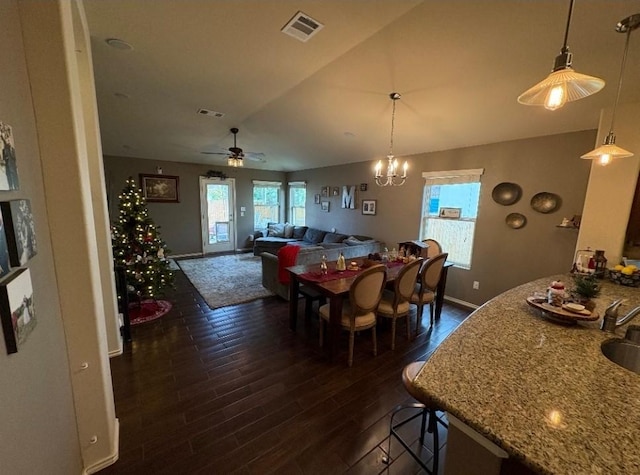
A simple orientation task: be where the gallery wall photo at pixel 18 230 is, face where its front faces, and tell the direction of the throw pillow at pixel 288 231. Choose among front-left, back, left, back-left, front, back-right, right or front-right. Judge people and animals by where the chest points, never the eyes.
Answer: left

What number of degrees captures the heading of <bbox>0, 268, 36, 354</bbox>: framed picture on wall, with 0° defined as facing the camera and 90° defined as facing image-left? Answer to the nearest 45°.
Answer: approximately 315°

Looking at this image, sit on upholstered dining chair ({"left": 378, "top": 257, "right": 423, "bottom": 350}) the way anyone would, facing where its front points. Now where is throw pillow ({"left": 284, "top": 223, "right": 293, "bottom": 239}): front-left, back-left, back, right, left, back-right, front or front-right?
front

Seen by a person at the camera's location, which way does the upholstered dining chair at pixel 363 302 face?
facing away from the viewer and to the left of the viewer

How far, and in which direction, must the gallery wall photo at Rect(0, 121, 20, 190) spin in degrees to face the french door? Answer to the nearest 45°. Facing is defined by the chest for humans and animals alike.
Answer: approximately 90° to its left

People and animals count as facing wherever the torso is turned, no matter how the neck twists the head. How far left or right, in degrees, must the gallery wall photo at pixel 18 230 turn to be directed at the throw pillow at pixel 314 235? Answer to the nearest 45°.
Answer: approximately 90° to its left

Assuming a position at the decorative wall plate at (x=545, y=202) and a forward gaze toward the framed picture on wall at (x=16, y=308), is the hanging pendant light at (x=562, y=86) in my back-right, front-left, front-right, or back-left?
front-left

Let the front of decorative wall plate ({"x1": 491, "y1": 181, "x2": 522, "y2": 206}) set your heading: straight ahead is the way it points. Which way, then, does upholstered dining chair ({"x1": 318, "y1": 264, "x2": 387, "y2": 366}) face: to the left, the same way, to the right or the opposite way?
to the right

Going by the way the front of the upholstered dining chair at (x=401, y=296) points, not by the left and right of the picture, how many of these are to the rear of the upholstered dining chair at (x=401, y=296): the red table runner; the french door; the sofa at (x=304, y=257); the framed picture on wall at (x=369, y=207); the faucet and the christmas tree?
1

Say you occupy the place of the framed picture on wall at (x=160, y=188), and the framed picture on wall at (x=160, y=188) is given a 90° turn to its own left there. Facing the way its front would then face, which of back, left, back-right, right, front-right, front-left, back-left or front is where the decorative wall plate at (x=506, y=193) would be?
front-right

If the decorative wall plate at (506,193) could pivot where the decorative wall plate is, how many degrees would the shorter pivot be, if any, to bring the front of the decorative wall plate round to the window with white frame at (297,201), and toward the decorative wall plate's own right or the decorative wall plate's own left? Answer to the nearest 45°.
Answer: approximately 90° to the decorative wall plate's own right

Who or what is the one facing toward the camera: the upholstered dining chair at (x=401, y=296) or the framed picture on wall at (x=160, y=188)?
the framed picture on wall

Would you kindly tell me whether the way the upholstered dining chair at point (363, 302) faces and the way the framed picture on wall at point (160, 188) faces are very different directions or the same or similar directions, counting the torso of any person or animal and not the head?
very different directions

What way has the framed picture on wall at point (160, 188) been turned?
toward the camera

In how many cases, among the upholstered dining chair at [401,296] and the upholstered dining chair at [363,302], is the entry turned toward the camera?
0

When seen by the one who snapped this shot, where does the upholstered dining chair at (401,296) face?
facing away from the viewer and to the left of the viewer
